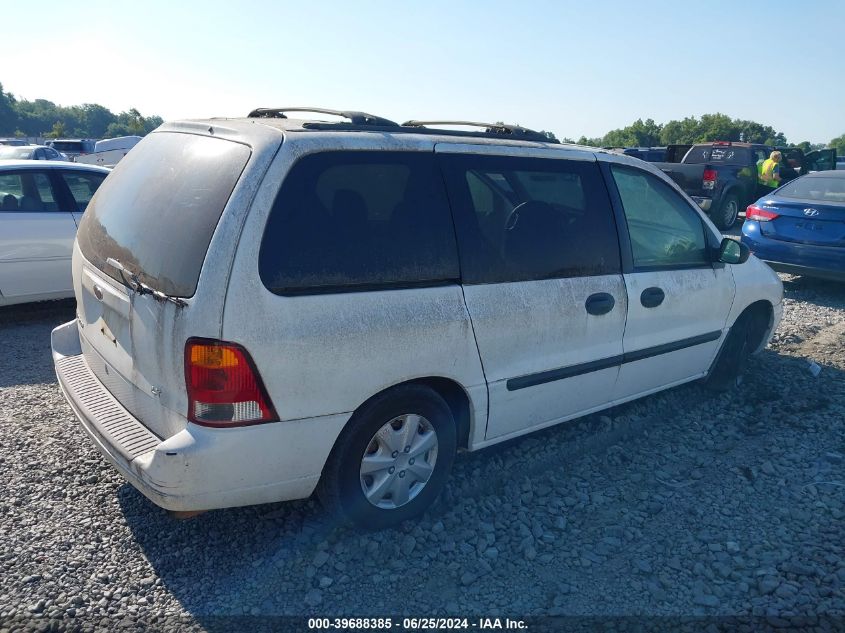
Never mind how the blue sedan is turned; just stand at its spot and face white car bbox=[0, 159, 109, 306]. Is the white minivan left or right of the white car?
left

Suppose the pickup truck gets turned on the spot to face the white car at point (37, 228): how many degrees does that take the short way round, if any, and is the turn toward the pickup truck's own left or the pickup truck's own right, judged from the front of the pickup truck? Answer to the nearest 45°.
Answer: approximately 180°

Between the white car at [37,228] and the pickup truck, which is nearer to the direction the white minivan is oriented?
the pickup truck

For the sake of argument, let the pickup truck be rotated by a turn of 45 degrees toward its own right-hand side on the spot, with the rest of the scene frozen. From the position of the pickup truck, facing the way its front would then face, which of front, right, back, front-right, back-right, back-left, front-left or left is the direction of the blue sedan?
right

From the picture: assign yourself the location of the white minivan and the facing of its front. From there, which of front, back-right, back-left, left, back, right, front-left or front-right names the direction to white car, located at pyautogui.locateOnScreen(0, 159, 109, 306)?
left

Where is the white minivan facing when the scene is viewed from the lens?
facing away from the viewer and to the right of the viewer

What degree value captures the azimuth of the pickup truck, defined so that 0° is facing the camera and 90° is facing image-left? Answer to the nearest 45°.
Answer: approximately 225°

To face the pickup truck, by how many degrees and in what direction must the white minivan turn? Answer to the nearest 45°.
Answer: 0° — it already faces it

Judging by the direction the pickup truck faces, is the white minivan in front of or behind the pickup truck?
behind

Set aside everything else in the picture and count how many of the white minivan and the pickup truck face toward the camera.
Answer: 0

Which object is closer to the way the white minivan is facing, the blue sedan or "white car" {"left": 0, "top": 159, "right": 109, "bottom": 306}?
the blue sedan

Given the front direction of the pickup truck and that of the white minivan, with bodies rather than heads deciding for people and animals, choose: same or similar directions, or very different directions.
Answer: same or similar directions

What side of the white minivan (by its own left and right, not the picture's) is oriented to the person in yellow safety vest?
front
